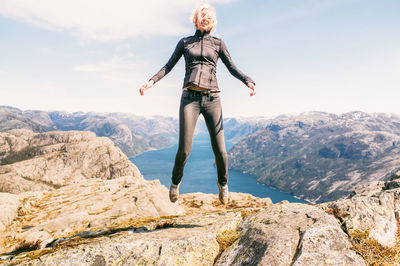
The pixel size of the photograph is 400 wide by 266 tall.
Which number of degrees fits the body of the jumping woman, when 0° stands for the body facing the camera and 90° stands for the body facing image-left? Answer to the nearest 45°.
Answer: approximately 0°
